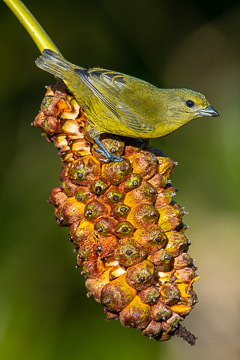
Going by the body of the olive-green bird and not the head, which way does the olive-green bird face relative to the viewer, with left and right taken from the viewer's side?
facing to the right of the viewer
